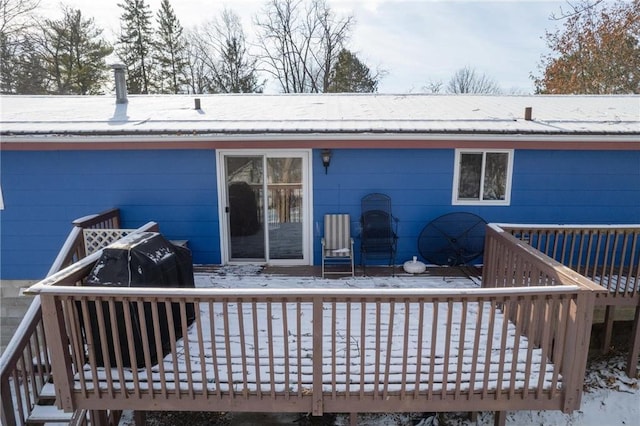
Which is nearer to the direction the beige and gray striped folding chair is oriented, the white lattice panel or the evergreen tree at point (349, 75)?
the white lattice panel

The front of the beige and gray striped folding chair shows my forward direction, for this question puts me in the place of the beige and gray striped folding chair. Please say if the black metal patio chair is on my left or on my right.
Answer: on my left

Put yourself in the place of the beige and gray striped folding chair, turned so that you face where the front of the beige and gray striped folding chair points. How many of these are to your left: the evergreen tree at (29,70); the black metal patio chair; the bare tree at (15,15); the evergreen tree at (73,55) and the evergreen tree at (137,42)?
1

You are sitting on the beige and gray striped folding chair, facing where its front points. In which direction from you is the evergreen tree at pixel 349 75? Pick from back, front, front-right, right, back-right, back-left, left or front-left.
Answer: back

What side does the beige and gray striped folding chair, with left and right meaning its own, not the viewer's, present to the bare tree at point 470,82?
back

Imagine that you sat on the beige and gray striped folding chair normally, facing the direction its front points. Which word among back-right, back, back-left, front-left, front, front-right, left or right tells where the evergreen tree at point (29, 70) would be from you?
back-right

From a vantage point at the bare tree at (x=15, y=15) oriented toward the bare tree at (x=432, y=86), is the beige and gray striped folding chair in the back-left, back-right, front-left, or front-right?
front-right

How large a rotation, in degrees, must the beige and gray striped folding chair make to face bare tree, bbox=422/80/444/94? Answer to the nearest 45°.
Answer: approximately 180°

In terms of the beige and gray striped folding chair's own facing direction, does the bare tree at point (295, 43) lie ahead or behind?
behind

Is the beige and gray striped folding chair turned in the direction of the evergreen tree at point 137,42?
no

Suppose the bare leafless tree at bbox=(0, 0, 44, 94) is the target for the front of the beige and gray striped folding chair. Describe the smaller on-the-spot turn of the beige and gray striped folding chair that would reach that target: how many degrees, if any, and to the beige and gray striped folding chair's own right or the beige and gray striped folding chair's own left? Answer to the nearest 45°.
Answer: approximately 135° to the beige and gray striped folding chair's own right

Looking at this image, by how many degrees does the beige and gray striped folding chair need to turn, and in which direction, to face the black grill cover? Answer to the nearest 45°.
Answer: approximately 45° to its right

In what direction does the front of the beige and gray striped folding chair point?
toward the camera

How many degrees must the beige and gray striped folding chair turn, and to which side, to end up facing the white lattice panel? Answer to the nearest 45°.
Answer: approximately 90° to its right

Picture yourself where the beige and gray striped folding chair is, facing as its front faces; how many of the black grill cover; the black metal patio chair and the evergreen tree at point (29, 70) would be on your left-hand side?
1

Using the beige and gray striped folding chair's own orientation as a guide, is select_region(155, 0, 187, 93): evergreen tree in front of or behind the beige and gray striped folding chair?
behind

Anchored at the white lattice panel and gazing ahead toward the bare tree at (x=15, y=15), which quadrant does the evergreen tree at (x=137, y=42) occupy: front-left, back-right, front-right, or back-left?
front-right
